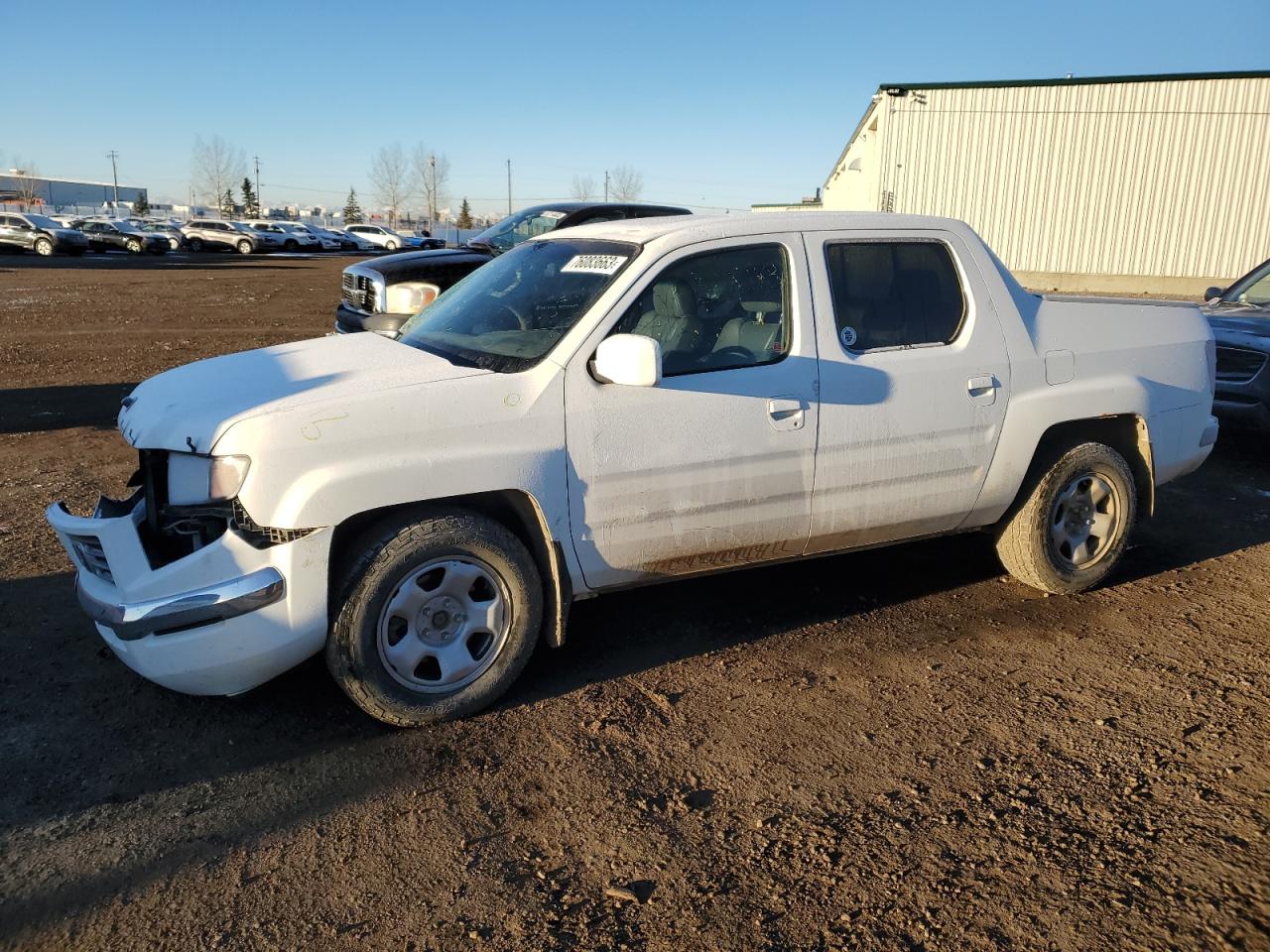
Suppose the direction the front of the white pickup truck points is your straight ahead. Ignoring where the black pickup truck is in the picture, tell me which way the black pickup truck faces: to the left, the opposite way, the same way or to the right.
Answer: the same way

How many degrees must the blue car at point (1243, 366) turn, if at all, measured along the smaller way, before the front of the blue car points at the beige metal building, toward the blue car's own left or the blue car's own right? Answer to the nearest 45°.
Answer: approximately 135° to the blue car's own right

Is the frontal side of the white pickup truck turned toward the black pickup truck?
no

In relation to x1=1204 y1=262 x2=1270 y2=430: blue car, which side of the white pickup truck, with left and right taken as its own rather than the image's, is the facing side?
back

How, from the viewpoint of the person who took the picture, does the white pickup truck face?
facing the viewer and to the left of the viewer

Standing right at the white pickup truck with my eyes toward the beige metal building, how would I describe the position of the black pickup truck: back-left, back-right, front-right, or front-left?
front-left

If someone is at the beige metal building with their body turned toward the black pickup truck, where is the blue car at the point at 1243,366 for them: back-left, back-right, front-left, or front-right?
front-left

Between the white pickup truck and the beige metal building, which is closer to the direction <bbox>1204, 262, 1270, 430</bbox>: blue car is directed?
the white pickup truck

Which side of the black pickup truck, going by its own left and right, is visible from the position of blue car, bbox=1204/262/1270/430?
left

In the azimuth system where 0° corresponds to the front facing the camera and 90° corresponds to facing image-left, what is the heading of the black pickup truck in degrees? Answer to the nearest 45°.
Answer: approximately 45°

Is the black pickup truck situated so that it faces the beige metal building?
no

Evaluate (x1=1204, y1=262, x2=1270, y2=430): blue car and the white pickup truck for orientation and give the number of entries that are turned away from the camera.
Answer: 0

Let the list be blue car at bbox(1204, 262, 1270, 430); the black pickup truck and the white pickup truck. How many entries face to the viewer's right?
0

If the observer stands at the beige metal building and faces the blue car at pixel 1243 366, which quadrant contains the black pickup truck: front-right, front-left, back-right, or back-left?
front-right
